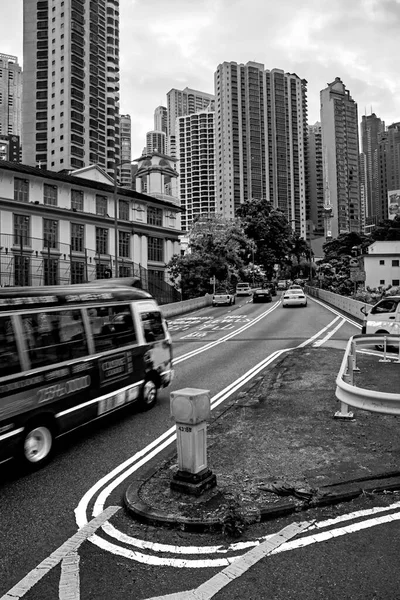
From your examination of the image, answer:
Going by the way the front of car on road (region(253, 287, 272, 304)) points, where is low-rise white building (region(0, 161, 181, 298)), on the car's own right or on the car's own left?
on the car's own left

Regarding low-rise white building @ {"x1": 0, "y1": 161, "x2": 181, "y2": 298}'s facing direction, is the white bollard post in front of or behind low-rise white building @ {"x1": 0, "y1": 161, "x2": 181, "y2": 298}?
in front

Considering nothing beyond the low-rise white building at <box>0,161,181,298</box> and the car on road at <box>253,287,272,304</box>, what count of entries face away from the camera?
1

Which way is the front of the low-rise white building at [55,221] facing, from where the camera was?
facing the viewer and to the right of the viewer

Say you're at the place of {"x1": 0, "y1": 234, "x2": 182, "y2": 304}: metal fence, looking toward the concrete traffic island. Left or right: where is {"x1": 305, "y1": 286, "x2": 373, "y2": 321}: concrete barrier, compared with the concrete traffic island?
left

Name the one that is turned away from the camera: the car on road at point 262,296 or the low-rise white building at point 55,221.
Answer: the car on road

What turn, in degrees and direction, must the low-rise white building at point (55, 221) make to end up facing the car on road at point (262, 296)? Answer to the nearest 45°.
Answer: approximately 45° to its left

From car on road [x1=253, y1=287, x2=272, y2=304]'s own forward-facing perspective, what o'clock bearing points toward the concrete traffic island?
The concrete traffic island is roughly at 6 o'clock from the car on road.

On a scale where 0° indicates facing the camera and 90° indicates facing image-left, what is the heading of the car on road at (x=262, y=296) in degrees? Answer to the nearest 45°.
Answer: approximately 180°

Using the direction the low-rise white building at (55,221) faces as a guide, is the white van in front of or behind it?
in front
